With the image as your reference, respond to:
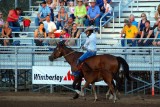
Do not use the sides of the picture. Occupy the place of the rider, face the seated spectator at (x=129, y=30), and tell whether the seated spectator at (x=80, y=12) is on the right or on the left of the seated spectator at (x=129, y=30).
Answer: left

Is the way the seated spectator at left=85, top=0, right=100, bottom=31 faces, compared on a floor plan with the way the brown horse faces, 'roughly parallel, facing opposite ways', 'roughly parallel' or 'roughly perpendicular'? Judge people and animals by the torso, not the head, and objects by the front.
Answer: roughly perpendicular

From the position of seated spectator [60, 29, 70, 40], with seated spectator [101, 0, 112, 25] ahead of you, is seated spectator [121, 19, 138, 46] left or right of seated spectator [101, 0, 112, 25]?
right

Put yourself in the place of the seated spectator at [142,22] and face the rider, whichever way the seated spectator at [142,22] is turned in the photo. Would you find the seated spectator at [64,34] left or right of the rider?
right
